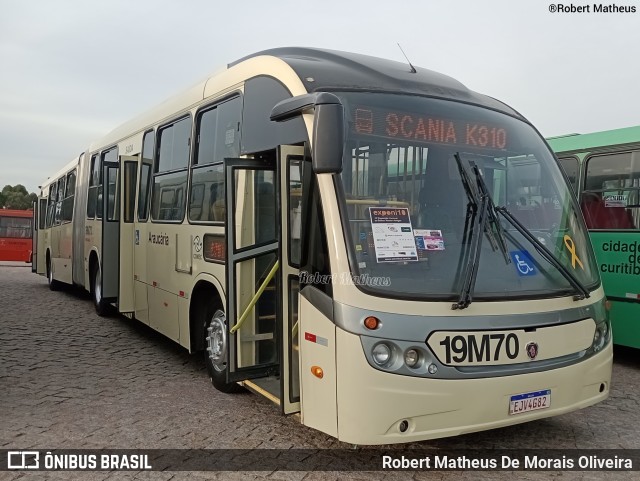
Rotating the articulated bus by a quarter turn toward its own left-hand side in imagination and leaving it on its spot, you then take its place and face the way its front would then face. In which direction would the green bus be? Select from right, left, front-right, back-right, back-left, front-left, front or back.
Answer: front

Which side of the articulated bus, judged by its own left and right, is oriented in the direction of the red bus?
back

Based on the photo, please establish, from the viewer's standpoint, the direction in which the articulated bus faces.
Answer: facing the viewer and to the right of the viewer
